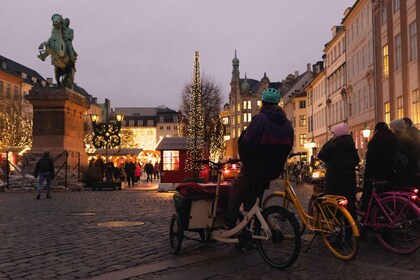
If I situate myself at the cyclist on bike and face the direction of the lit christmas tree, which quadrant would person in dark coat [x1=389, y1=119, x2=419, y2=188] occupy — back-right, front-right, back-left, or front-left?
front-right

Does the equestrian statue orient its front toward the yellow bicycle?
no

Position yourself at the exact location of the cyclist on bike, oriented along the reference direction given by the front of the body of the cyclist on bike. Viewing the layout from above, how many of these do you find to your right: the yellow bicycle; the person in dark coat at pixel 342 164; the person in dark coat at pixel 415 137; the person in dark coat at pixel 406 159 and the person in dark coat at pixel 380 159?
5

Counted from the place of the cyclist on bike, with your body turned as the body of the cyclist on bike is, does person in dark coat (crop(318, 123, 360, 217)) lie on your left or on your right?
on your right

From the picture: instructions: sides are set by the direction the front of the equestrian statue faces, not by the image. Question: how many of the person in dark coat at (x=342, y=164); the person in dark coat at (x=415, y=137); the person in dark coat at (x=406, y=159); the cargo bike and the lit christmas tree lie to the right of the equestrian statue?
0

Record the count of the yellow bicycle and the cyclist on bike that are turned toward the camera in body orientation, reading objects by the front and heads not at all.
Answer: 0

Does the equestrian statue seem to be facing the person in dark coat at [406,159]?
no

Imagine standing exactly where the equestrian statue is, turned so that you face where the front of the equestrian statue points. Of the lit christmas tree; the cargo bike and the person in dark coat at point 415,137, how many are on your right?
0

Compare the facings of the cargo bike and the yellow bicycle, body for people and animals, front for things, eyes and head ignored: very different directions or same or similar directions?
same or similar directions

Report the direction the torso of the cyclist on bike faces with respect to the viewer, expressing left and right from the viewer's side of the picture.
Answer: facing away from the viewer and to the left of the viewer

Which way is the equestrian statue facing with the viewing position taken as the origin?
facing the viewer and to the left of the viewer
